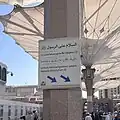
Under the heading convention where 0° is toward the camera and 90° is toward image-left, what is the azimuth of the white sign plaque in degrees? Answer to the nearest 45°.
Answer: approximately 0°

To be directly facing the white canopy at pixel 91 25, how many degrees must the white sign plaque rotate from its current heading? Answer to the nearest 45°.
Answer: approximately 180°
